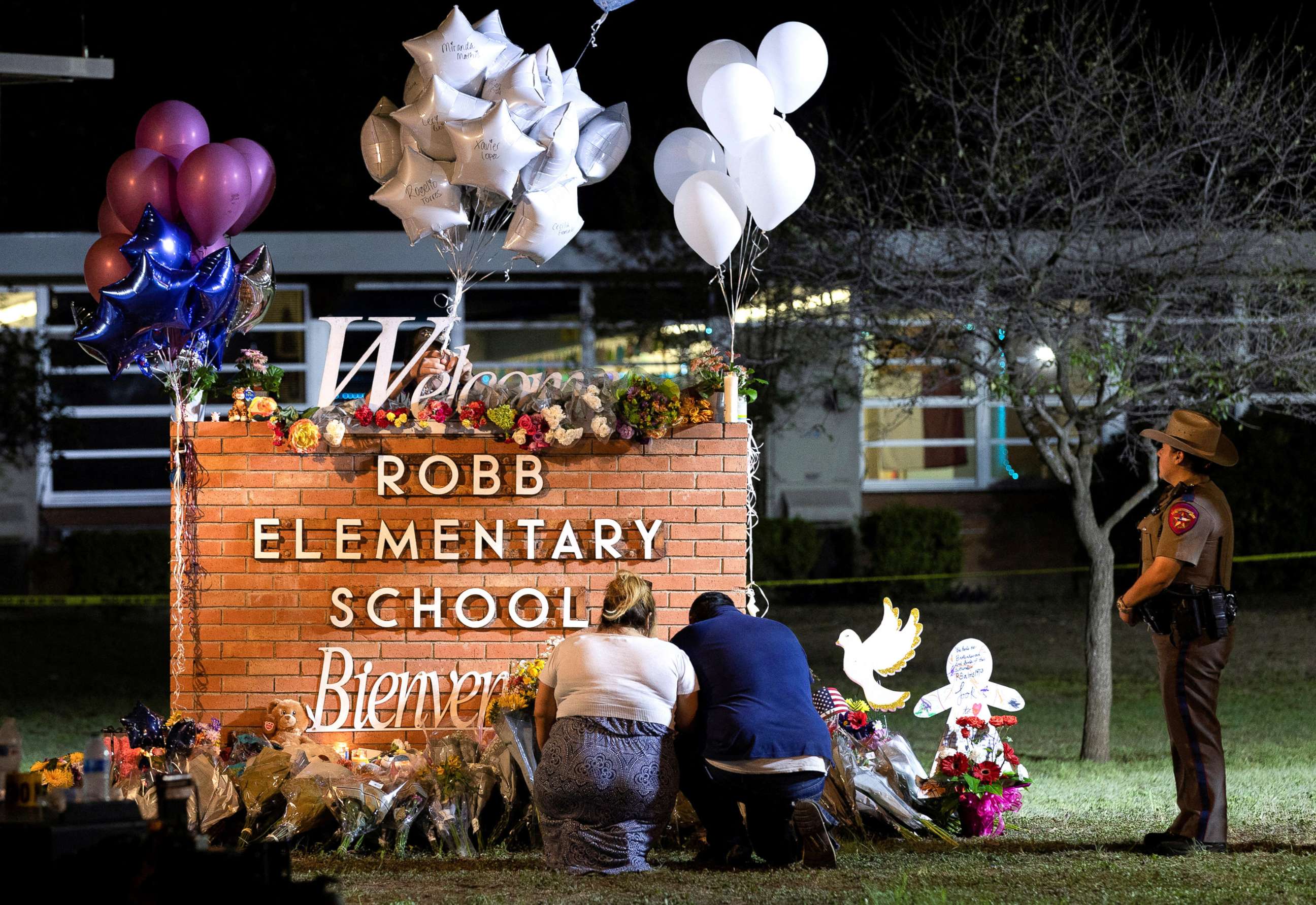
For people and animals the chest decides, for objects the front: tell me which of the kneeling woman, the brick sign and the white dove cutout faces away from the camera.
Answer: the kneeling woman

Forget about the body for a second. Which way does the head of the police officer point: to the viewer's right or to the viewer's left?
to the viewer's left

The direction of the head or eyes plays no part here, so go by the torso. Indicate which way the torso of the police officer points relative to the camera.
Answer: to the viewer's left

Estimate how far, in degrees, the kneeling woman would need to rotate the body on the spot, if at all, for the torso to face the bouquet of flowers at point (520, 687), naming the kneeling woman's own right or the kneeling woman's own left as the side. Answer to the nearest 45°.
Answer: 0° — they already face it

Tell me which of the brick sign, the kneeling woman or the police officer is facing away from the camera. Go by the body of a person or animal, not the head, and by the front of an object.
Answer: the kneeling woman

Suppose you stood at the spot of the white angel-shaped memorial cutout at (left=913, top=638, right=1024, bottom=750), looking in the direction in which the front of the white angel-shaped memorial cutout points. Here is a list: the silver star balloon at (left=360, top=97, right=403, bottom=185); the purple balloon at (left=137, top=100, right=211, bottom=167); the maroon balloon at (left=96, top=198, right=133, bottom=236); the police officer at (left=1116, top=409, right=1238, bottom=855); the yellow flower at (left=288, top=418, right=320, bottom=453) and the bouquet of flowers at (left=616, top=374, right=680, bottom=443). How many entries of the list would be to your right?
5

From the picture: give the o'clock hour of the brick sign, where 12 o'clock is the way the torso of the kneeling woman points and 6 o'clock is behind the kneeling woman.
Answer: The brick sign is roughly at 11 o'clock from the kneeling woman.

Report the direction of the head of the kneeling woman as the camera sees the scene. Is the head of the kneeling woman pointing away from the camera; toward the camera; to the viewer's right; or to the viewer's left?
away from the camera

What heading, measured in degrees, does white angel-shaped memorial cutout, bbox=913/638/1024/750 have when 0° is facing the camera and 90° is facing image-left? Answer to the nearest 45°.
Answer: approximately 0°

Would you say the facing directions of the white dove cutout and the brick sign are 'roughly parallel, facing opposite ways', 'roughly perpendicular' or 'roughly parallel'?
roughly perpendicular

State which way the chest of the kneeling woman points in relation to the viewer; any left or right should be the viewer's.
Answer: facing away from the viewer
